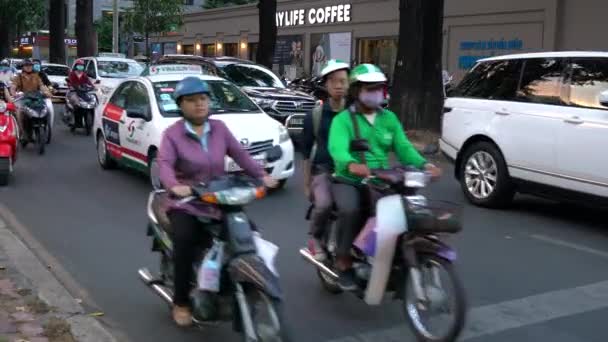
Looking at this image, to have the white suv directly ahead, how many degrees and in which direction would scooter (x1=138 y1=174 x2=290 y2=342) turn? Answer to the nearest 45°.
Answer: approximately 90° to its left

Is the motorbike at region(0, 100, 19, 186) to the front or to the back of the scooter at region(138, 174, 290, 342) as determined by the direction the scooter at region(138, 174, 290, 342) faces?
to the back

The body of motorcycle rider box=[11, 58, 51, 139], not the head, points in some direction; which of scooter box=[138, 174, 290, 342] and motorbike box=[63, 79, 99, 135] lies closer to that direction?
the scooter

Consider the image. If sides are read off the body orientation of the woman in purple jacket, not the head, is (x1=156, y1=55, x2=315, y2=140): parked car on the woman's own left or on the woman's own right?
on the woman's own left

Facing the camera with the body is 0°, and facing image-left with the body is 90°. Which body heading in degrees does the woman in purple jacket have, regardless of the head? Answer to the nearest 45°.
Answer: approximately 315°

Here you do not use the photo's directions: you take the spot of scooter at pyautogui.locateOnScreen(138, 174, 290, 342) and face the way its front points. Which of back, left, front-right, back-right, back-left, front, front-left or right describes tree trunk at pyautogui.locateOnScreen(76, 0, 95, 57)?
back-left

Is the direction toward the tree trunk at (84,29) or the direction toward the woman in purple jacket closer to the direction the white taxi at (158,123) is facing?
the woman in purple jacket

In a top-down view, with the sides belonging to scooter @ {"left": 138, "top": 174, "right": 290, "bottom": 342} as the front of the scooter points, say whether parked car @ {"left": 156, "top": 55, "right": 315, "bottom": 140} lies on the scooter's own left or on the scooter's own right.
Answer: on the scooter's own left
